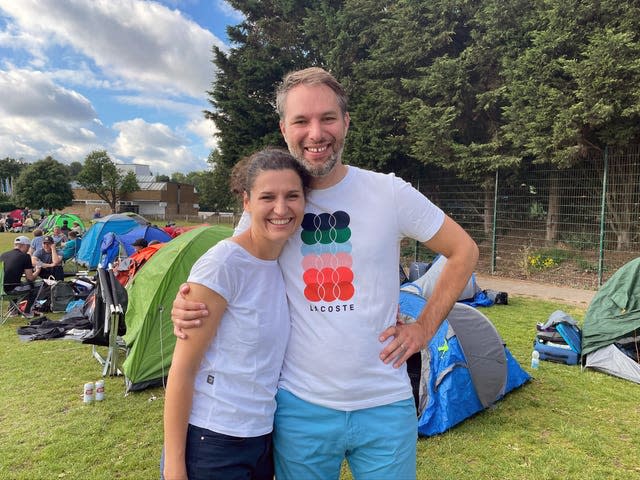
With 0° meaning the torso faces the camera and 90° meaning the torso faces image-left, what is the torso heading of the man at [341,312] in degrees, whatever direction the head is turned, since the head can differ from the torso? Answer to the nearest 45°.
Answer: approximately 0°

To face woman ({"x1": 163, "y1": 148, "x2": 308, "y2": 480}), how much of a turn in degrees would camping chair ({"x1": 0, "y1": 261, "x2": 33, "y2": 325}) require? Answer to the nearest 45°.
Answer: approximately 90° to its right

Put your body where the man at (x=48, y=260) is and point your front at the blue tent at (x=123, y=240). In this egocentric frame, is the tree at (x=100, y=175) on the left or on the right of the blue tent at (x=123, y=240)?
left

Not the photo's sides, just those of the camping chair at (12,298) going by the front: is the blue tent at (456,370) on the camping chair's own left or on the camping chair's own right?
on the camping chair's own right

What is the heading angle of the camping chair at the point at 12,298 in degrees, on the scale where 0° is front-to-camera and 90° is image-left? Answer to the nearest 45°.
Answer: approximately 270°

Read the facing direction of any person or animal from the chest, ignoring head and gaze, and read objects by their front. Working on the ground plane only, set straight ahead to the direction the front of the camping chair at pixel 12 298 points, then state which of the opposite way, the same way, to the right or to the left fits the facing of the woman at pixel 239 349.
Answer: to the right

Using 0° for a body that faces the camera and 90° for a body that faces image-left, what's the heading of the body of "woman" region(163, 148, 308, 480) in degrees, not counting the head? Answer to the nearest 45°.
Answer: approximately 315°
